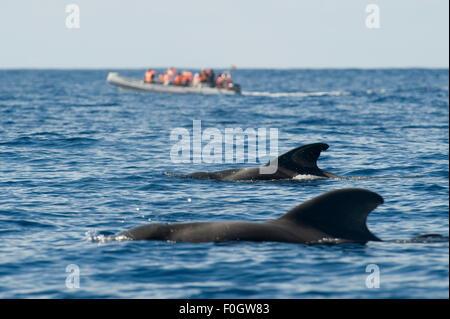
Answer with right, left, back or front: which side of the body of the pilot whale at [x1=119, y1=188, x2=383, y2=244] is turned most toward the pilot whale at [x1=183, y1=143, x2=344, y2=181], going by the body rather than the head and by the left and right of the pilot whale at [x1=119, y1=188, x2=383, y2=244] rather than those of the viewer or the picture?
right

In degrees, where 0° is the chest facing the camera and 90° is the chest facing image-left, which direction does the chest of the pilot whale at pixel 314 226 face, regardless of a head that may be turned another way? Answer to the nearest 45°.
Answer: approximately 90°

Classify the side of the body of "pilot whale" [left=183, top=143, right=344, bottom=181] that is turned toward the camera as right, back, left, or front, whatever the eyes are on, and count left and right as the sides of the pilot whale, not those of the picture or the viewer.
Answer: left

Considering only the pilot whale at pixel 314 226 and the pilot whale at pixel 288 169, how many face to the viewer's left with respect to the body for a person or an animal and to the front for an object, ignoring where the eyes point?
2

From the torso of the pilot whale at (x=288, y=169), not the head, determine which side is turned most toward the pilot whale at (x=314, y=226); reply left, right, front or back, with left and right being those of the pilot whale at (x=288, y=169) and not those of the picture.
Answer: left
